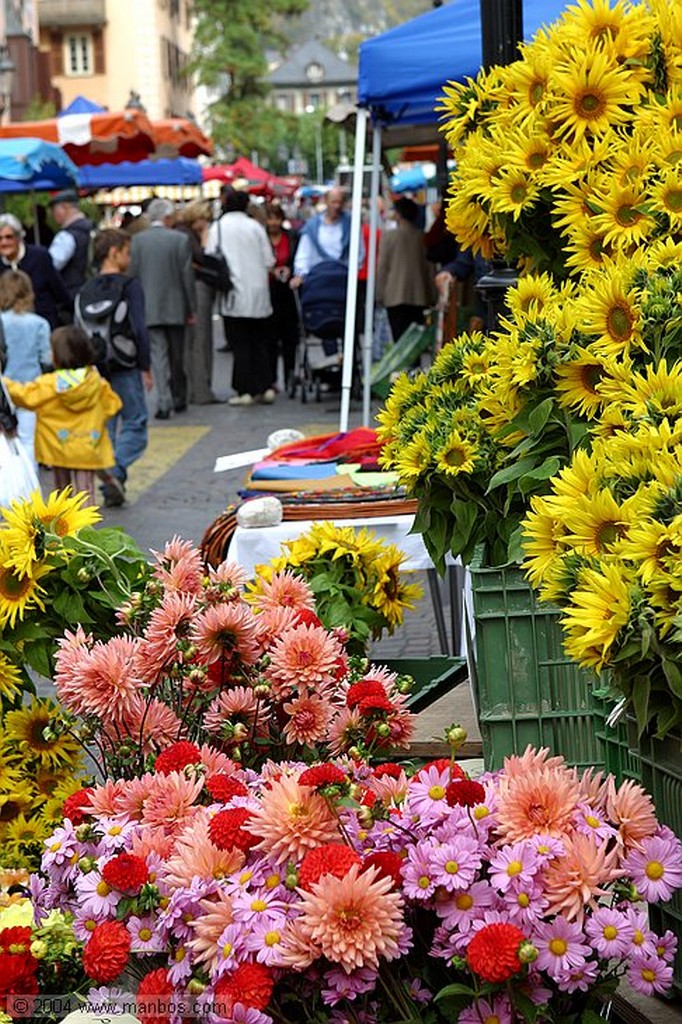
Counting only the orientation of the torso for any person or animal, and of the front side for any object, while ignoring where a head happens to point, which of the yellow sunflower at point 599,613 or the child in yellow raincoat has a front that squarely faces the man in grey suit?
the child in yellow raincoat

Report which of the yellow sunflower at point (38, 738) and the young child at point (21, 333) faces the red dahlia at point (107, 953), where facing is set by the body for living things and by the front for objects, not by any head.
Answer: the yellow sunflower

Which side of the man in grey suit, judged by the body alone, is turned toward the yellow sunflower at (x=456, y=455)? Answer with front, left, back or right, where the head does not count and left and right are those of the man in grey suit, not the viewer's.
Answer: back

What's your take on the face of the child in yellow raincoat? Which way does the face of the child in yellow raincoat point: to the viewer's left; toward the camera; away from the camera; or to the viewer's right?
away from the camera

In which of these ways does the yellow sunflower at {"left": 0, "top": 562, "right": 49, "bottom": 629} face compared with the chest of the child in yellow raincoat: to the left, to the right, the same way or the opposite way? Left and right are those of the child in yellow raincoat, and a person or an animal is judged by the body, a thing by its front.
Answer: the opposite way

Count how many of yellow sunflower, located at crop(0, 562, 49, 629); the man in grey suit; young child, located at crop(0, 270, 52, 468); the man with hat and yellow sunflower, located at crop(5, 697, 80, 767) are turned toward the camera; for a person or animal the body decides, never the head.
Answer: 2

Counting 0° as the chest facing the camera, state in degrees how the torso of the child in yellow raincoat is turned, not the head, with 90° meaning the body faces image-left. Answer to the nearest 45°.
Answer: approximately 180°

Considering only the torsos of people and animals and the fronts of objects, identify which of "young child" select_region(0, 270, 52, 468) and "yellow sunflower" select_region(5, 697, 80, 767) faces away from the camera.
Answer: the young child

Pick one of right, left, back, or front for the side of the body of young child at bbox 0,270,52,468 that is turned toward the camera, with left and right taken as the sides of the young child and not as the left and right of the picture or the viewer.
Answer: back

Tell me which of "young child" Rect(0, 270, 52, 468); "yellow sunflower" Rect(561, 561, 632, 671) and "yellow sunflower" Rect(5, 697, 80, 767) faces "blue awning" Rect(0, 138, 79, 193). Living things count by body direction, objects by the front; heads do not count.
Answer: the young child

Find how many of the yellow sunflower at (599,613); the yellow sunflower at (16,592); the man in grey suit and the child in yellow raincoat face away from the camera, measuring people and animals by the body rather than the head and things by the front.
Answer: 2

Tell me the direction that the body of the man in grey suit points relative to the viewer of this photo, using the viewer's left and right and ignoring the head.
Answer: facing away from the viewer
